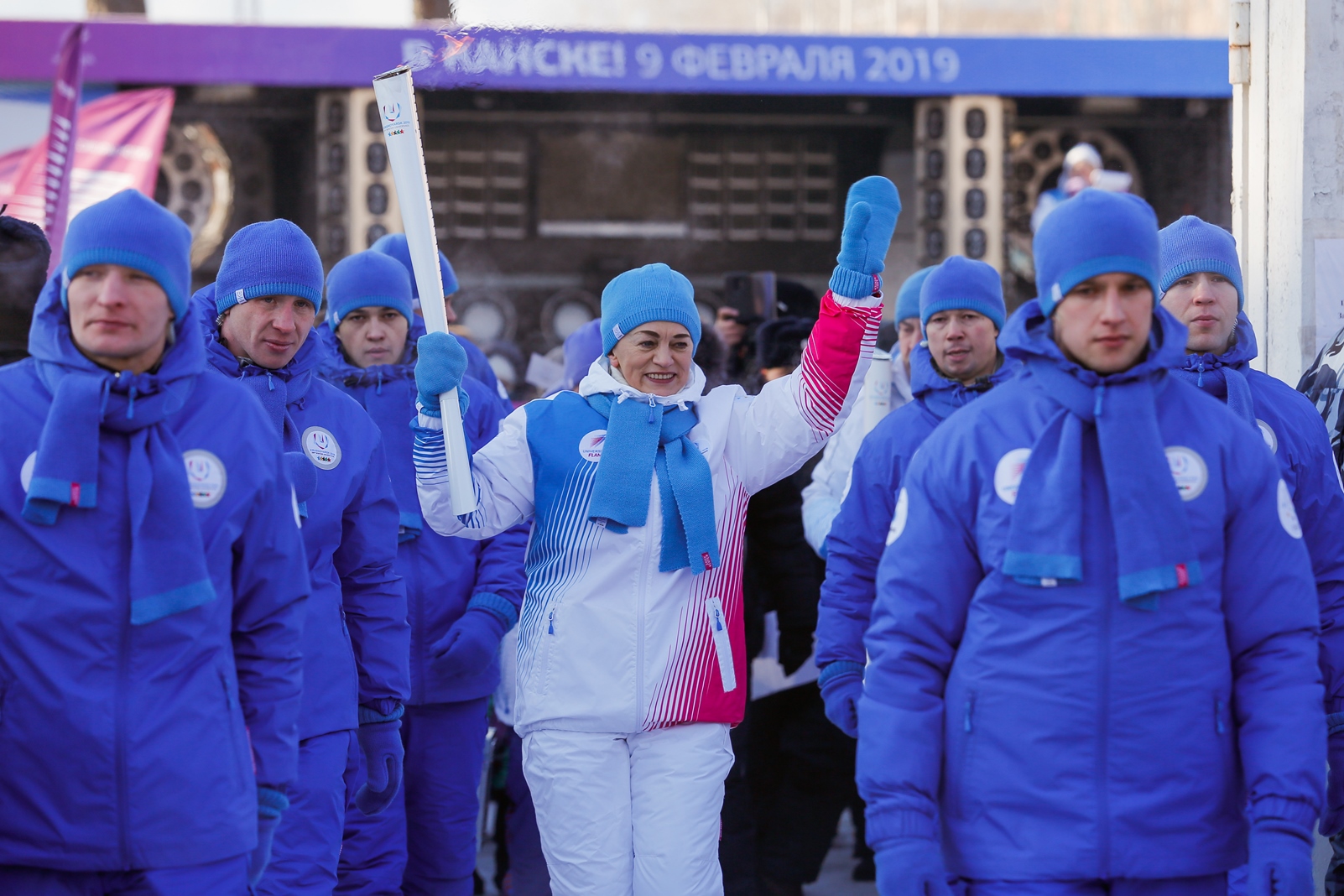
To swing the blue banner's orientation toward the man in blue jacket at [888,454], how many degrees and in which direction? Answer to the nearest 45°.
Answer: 0° — it already faces them

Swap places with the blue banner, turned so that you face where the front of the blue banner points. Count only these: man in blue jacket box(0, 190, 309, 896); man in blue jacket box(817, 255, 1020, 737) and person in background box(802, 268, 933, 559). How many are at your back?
0

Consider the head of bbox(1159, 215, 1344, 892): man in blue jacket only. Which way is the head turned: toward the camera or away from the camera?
toward the camera

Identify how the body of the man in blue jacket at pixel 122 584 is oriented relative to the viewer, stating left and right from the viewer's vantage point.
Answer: facing the viewer

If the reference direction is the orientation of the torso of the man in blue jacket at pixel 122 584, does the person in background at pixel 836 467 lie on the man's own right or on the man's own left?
on the man's own left

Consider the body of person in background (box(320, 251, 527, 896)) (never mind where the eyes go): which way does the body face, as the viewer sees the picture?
toward the camera

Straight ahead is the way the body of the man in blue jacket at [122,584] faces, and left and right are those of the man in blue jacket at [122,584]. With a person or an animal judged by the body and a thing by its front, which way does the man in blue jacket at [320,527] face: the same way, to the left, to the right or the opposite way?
the same way

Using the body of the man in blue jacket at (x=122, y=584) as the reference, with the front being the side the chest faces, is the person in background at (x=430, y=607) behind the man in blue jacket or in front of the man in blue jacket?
behind

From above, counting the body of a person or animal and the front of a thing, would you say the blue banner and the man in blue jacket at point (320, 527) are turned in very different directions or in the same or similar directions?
same or similar directions

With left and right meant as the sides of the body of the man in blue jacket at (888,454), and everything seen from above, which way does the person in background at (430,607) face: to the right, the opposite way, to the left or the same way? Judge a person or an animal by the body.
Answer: the same way

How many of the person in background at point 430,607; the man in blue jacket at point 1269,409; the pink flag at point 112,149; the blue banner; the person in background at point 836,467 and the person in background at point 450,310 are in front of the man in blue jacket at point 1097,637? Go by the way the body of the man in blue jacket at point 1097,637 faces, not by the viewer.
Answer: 0

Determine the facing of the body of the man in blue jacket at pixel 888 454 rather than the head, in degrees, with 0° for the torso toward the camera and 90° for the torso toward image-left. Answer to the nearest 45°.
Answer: approximately 0°

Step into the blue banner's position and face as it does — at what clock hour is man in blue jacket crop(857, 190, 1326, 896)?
The man in blue jacket is roughly at 12 o'clock from the blue banner.

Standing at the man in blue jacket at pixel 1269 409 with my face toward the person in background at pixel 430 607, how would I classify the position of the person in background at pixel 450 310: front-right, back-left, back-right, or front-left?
front-right

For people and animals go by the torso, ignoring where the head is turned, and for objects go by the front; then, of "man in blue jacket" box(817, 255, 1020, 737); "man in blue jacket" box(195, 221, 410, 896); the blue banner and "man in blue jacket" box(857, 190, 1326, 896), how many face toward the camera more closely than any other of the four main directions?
4

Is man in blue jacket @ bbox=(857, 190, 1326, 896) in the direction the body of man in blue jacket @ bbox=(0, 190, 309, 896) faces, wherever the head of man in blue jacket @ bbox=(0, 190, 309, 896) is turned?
no

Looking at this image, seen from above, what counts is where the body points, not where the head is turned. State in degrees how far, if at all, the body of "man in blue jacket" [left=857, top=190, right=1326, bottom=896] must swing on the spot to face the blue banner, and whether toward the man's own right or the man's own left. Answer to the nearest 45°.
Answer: approximately 180°

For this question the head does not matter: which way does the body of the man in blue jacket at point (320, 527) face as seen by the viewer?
toward the camera

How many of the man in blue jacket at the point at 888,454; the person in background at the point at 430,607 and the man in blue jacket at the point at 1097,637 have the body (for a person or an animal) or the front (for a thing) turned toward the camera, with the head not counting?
3

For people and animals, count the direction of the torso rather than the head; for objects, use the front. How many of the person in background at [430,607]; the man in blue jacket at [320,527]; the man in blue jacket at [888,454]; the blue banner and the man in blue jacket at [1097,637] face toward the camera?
5
